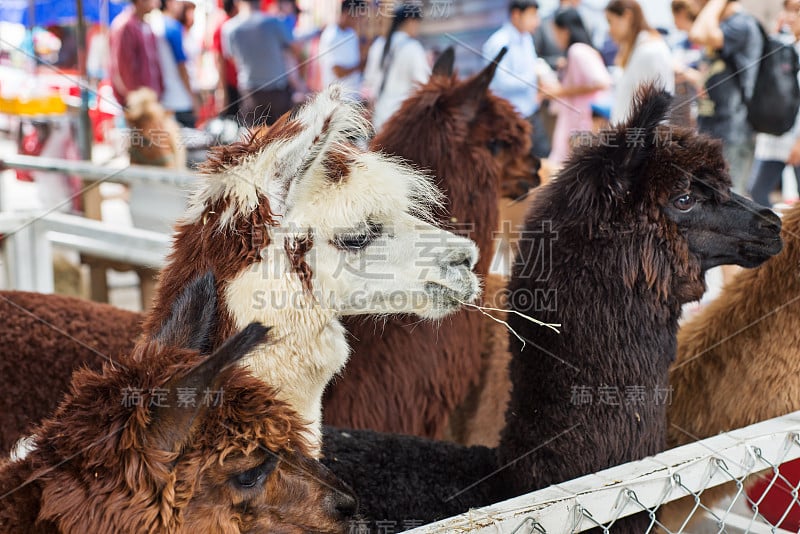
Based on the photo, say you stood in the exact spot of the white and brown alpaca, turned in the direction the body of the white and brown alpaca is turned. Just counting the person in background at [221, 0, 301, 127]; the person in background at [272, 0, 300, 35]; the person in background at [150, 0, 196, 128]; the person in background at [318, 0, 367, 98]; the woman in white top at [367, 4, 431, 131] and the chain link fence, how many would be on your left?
5

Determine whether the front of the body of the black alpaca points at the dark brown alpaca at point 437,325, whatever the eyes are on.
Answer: no

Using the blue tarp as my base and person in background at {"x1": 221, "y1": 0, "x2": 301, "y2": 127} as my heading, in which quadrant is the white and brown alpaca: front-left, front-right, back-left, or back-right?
front-right

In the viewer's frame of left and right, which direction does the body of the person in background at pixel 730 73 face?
facing to the left of the viewer

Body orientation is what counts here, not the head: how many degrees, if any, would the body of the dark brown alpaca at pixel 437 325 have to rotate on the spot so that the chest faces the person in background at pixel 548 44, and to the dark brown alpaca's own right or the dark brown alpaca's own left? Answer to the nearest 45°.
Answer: approximately 90° to the dark brown alpaca's own left

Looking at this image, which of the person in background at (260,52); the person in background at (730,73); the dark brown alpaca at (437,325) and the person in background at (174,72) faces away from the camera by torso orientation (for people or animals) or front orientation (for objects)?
the person in background at (260,52)

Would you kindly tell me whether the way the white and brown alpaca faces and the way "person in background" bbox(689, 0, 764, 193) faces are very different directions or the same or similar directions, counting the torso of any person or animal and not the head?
very different directions

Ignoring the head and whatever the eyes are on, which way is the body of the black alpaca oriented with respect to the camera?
to the viewer's right

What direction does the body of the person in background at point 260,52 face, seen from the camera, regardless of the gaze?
away from the camera

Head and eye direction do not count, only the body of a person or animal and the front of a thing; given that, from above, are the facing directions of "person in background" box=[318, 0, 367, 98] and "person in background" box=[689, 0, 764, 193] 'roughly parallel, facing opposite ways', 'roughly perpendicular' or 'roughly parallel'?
roughly parallel, facing opposite ways

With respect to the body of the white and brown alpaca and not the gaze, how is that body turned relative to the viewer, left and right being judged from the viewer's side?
facing to the right of the viewer

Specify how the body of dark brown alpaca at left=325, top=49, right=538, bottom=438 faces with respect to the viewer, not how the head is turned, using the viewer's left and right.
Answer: facing to the right of the viewer
